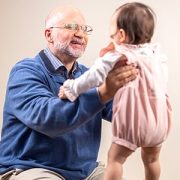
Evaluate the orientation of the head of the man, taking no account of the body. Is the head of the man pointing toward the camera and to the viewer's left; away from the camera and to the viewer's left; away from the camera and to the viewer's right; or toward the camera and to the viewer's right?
toward the camera and to the viewer's right

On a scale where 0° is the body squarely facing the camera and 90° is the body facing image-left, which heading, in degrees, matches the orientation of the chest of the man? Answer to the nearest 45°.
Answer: approximately 315°
